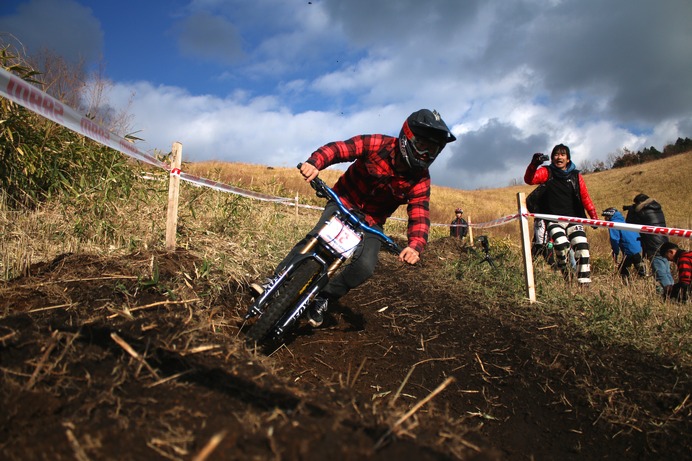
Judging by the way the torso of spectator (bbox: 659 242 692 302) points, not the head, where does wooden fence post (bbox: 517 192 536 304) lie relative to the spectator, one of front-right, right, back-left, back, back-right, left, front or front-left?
front-left

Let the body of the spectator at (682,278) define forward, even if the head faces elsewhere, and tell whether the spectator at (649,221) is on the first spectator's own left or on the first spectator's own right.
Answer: on the first spectator's own right

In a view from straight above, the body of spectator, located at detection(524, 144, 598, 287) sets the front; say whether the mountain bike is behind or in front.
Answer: in front

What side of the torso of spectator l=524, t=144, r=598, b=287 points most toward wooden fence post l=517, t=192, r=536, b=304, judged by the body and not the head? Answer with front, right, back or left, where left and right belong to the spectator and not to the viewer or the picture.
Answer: front

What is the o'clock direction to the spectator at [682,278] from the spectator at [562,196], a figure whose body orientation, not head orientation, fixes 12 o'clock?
the spectator at [682,278] is roughly at 9 o'clock from the spectator at [562,196].

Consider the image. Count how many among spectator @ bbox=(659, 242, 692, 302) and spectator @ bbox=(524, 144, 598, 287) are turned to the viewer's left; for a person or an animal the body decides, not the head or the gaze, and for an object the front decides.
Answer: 1

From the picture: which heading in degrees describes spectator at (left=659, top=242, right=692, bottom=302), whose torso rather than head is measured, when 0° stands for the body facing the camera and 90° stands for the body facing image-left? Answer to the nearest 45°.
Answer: approximately 90°

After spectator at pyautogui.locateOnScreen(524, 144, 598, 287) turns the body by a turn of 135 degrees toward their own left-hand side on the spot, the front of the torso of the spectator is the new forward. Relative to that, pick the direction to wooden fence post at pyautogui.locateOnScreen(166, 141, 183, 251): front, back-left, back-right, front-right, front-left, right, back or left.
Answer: back

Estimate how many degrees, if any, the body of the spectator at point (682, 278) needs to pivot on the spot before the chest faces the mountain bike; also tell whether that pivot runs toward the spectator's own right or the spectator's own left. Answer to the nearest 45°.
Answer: approximately 45° to the spectator's own left

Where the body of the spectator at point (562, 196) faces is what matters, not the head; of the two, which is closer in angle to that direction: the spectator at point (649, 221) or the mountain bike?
the mountain bike

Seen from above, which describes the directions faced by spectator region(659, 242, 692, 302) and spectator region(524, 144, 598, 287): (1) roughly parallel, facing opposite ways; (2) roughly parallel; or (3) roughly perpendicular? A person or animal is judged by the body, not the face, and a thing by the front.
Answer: roughly perpendicular

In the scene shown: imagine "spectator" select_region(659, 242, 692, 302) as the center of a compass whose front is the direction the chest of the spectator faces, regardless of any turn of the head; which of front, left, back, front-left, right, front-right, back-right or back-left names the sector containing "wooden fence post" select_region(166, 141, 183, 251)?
front-left

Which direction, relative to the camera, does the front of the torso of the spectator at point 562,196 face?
toward the camera
